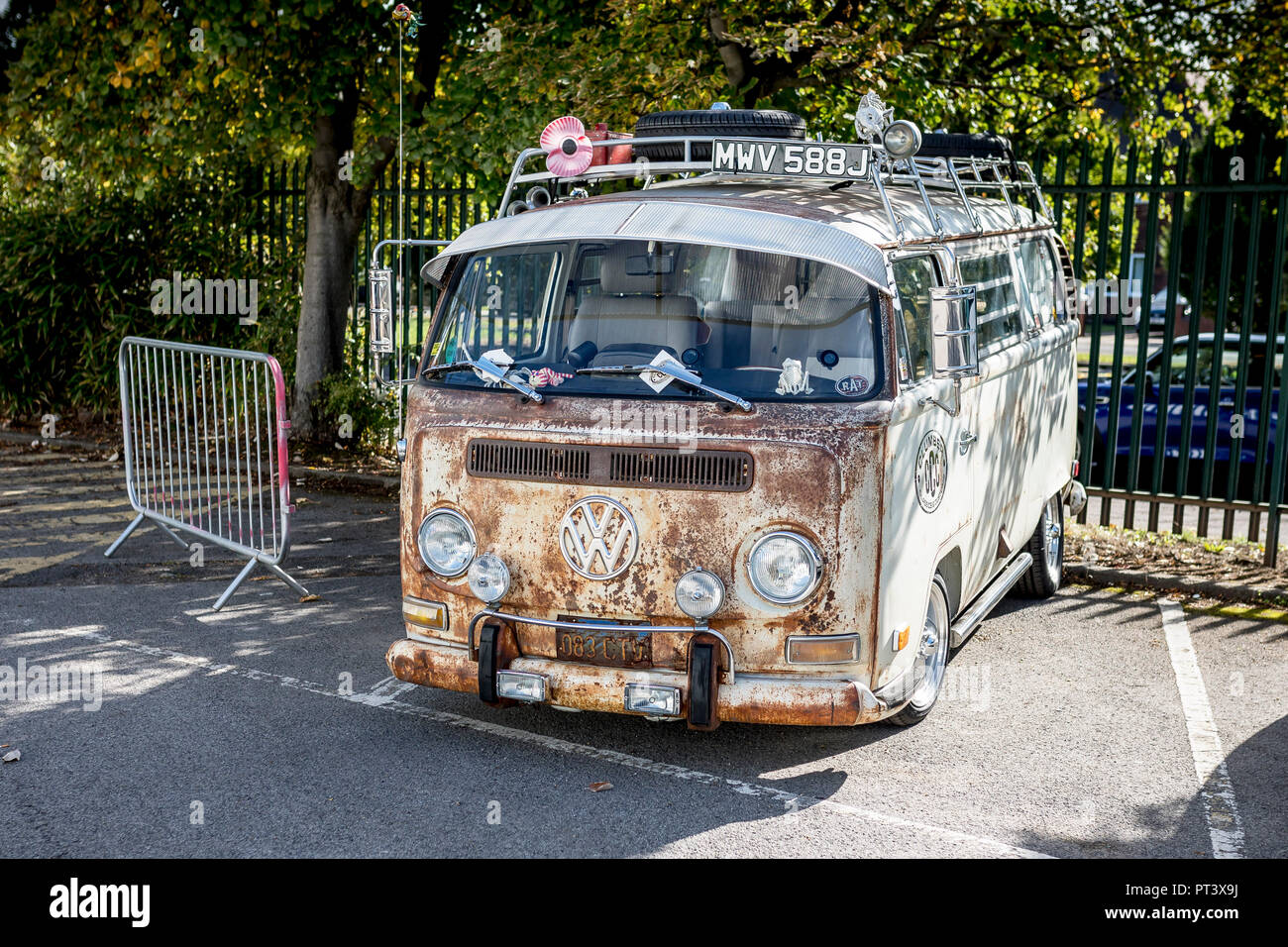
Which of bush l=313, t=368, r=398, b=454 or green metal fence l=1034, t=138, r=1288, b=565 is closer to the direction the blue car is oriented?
the bush

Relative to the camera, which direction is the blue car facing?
to the viewer's left

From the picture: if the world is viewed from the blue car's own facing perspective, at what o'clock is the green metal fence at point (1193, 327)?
The green metal fence is roughly at 9 o'clock from the blue car.

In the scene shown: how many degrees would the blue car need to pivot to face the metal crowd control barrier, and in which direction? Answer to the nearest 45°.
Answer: approximately 45° to its left

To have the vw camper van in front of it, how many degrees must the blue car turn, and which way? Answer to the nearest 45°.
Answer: approximately 90° to its left

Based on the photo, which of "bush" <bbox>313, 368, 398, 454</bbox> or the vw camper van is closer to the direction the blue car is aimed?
the bush

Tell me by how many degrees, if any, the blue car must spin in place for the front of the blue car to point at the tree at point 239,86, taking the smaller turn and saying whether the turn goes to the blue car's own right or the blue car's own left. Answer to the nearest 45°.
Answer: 0° — it already faces it
